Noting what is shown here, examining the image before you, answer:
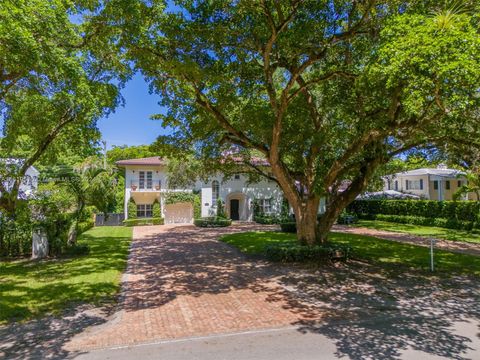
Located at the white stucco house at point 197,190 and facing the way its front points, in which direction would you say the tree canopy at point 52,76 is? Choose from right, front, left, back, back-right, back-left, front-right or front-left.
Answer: front

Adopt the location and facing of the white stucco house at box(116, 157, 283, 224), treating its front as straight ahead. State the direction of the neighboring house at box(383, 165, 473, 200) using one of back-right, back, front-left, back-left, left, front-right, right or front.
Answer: left

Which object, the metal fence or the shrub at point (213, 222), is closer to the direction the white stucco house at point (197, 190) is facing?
the shrub

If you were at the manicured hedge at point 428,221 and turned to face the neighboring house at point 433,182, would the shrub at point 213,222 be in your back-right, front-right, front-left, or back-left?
back-left

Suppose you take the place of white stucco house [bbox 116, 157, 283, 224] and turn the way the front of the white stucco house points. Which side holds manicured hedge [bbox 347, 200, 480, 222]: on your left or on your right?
on your left

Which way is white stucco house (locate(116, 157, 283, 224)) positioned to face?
toward the camera

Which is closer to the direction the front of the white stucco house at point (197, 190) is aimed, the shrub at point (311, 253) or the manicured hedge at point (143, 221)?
the shrub

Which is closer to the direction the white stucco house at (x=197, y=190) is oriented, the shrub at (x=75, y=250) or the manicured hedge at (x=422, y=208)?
the shrub

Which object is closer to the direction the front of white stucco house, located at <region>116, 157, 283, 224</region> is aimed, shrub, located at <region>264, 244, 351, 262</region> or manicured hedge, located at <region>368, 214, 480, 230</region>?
the shrub

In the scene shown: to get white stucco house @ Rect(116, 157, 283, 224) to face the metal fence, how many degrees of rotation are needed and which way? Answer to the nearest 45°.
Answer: approximately 90° to its right

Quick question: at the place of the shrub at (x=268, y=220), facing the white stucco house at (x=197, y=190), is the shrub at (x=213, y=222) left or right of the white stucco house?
left

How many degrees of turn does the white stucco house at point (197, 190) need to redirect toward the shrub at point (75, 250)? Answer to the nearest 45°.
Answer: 0° — it already faces it
